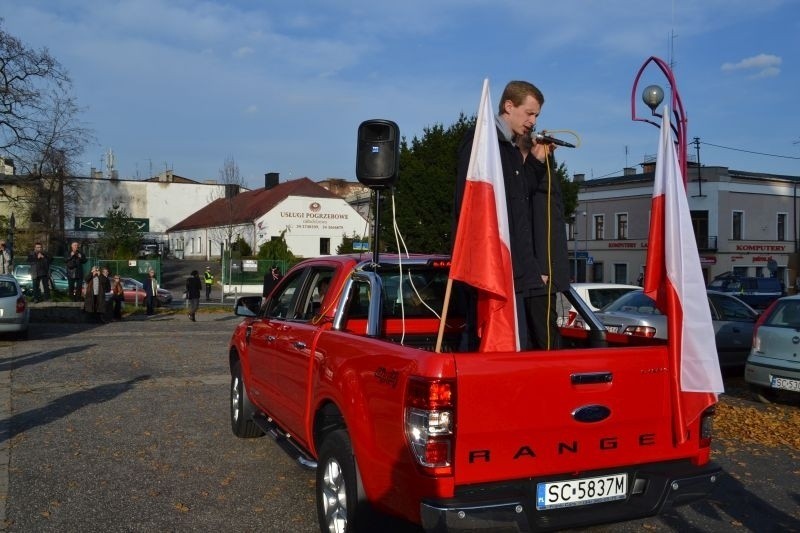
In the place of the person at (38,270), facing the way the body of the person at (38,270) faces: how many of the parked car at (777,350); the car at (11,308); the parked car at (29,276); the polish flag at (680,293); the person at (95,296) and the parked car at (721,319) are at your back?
1

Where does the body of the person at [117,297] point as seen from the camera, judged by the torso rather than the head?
toward the camera

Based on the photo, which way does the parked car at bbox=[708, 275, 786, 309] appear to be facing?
to the viewer's left

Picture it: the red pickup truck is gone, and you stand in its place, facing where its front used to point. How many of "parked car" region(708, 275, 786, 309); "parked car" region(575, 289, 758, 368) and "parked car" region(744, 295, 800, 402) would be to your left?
0

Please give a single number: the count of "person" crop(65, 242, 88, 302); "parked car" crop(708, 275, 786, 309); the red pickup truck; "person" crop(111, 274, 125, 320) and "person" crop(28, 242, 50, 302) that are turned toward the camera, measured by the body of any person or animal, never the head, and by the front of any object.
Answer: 3

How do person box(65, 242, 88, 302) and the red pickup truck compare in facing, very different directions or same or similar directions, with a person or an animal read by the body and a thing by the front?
very different directions

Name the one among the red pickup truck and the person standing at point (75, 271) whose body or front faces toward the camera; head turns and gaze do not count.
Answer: the person standing

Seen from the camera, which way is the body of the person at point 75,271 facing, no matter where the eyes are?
toward the camera

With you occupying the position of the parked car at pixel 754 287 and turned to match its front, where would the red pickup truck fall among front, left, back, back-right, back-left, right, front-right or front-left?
left

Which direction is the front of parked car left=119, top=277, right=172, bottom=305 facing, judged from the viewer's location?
facing to the right of the viewer

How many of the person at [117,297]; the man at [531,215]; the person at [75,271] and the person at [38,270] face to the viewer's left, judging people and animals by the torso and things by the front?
0

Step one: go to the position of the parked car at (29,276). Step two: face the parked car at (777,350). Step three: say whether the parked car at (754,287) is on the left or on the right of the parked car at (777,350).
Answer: left

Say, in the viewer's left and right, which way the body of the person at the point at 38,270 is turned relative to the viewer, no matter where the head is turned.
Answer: facing the viewer

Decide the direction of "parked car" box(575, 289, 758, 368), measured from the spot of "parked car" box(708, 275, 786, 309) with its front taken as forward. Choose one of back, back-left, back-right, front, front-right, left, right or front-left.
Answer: left
